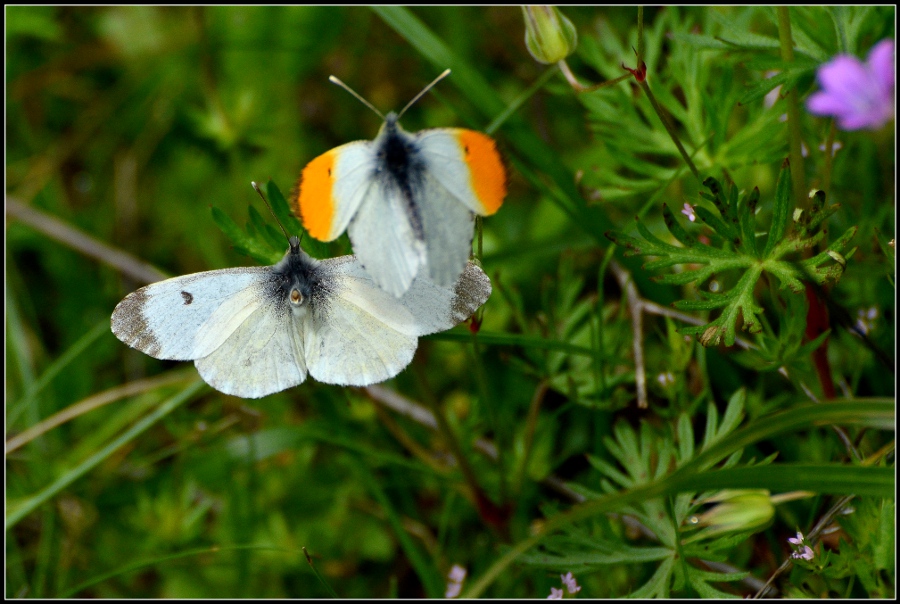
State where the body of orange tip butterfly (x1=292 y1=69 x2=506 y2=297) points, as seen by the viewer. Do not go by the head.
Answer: away from the camera

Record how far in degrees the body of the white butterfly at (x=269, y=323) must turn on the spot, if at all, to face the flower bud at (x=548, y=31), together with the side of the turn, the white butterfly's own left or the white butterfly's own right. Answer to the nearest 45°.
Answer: approximately 90° to the white butterfly's own right

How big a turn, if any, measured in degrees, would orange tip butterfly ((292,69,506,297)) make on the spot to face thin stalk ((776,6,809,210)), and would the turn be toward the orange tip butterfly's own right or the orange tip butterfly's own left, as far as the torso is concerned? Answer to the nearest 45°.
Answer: approximately 90° to the orange tip butterfly's own right

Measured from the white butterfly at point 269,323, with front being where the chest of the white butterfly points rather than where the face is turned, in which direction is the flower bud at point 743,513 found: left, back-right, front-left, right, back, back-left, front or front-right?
right

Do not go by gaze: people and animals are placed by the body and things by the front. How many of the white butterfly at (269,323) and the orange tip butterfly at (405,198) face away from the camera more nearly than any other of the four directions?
2

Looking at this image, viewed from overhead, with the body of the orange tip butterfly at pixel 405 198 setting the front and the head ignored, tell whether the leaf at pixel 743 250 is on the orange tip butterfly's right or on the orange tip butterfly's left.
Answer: on the orange tip butterfly's right

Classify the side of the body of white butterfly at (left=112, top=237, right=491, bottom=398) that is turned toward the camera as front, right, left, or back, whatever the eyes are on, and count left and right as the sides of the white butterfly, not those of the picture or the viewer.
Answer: back
